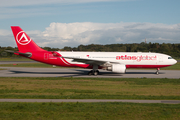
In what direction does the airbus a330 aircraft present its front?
to the viewer's right
